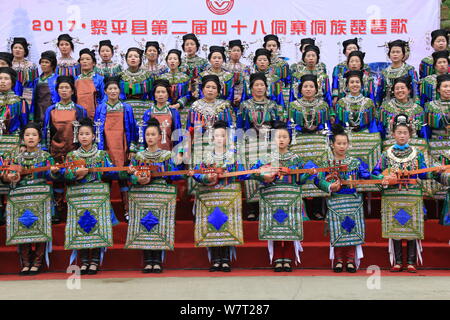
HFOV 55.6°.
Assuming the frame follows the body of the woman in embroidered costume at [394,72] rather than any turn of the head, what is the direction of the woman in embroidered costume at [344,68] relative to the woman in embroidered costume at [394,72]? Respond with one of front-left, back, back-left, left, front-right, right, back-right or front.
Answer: right

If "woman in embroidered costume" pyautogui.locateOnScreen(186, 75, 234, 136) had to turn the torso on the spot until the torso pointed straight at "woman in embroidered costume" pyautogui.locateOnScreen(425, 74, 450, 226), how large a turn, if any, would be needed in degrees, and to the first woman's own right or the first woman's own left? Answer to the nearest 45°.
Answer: approximately 90° to the first woman's own left

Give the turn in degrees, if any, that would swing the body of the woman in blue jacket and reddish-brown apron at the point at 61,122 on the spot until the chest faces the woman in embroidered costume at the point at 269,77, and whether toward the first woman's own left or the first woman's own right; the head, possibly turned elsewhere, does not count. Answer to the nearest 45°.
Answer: approximately 90° to the first woman's own left

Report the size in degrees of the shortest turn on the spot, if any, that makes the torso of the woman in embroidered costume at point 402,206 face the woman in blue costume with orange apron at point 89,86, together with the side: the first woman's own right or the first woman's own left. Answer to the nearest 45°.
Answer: approximately 90° to the first woman's own right

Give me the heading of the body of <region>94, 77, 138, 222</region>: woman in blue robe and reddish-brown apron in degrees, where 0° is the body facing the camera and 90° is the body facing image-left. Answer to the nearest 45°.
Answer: approximately 0°

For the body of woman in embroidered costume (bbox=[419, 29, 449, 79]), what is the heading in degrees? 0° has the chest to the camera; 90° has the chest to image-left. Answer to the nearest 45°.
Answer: approximately 0°
